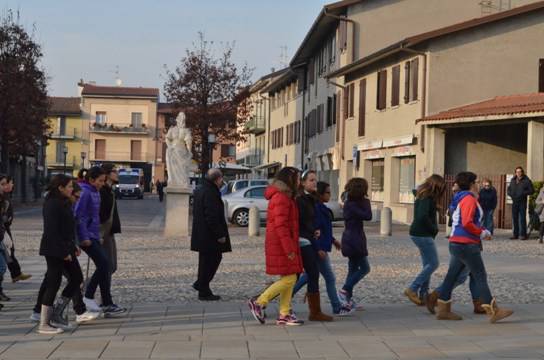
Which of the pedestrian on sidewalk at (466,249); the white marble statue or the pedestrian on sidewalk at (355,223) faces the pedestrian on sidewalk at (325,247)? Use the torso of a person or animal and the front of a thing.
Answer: the white marble statue

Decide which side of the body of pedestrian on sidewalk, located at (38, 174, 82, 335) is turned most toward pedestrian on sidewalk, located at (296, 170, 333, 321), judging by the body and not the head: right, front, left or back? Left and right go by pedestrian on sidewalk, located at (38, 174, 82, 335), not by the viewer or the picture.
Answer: front

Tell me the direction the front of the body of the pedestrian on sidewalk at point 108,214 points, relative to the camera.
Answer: to the viewer's right

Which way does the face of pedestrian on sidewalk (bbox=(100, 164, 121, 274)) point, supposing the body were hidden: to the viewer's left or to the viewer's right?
to the viewer's right

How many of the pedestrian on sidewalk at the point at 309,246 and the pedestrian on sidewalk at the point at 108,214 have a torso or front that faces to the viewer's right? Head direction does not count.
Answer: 2

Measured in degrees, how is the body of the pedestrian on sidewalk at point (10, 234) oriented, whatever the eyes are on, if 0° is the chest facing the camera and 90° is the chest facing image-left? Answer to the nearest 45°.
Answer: approximately 270°

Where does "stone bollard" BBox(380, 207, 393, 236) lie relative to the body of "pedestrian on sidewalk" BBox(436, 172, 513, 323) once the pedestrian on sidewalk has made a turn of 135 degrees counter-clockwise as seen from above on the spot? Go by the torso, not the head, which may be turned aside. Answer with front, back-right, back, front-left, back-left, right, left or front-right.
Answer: front-right

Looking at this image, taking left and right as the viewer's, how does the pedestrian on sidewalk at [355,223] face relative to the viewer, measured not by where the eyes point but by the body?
facing to the right of the viewer

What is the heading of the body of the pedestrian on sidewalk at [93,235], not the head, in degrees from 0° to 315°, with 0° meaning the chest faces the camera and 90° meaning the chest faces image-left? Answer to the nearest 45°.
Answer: approximately 270°

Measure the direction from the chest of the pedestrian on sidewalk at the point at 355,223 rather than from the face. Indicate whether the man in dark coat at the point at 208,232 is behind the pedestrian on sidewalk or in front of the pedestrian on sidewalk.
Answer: behind

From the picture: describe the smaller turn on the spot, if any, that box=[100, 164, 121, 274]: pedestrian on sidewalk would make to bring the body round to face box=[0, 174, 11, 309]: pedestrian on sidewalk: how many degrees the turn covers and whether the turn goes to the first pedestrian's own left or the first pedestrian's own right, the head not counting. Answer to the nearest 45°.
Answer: approximately 135° to the first pedestrian's own right
